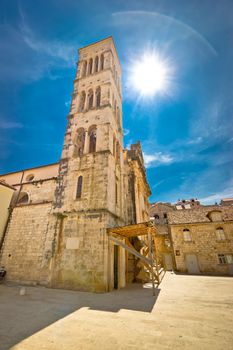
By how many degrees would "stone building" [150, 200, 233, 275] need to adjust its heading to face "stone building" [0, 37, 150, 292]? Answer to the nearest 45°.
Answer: approximately 45° to its right

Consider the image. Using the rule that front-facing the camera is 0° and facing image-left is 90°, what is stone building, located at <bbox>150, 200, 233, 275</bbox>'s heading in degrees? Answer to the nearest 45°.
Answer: approximately 0°
